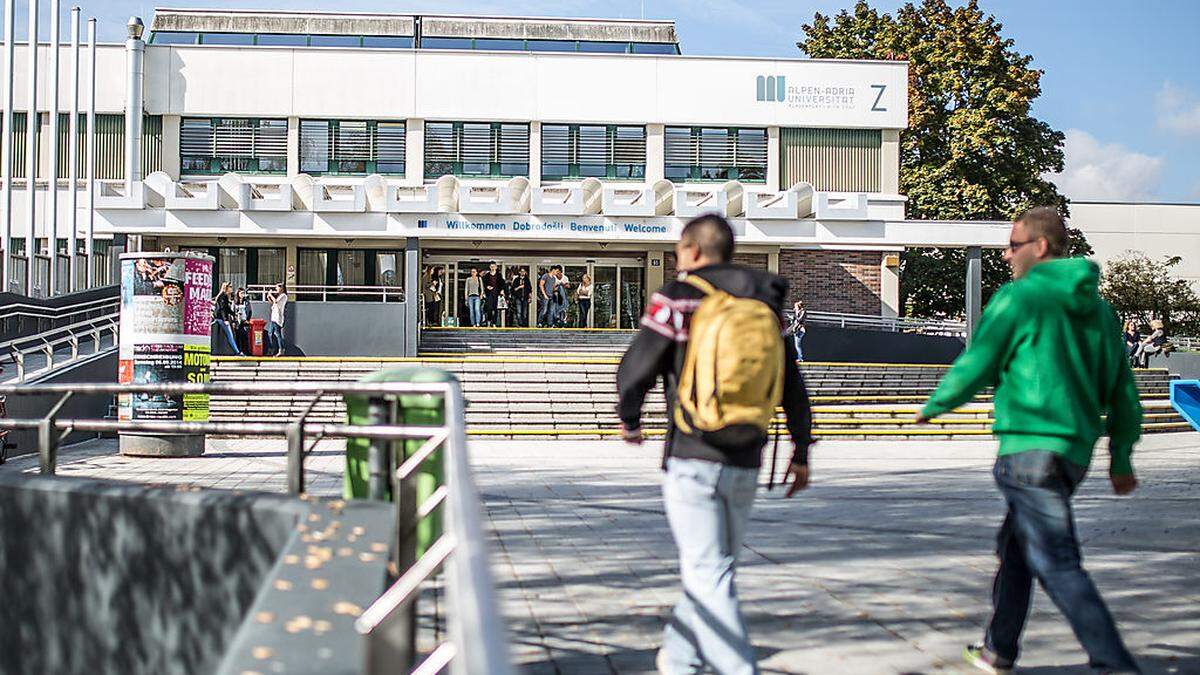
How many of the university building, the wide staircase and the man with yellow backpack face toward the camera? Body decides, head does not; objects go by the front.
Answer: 2

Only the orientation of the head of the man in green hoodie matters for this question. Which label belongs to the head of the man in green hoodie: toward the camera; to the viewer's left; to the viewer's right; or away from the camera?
to the viewer's left

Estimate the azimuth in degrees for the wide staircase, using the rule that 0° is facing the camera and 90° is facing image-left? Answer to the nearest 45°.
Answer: approximately 0°

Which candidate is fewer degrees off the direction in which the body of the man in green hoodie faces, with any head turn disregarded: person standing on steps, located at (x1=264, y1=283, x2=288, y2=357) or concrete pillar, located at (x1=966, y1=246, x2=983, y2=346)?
the person standing on steps

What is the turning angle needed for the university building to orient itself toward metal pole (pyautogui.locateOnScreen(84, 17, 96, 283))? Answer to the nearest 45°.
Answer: approximately 90° to its right

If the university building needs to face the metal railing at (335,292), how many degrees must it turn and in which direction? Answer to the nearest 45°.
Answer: approximately 45° to its right

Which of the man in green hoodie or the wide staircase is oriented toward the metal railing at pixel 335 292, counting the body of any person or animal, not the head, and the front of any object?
the man in green hoodie

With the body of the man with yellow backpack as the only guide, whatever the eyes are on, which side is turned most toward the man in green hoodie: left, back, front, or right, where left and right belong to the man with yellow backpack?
right

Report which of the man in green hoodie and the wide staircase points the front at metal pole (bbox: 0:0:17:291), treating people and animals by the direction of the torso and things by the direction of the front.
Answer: the man in green hoodie

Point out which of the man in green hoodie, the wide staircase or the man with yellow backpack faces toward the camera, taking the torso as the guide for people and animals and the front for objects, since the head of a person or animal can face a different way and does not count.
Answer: the wide staircase

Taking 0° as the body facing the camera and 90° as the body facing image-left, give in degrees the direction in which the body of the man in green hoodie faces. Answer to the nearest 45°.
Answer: approximately 135°

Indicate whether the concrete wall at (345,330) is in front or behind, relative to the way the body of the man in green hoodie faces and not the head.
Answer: in front

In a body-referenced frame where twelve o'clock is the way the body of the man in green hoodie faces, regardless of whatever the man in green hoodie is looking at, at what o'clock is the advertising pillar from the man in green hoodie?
The advertising pillar is roughly at 12 o'clock from the man in green hoodie.
